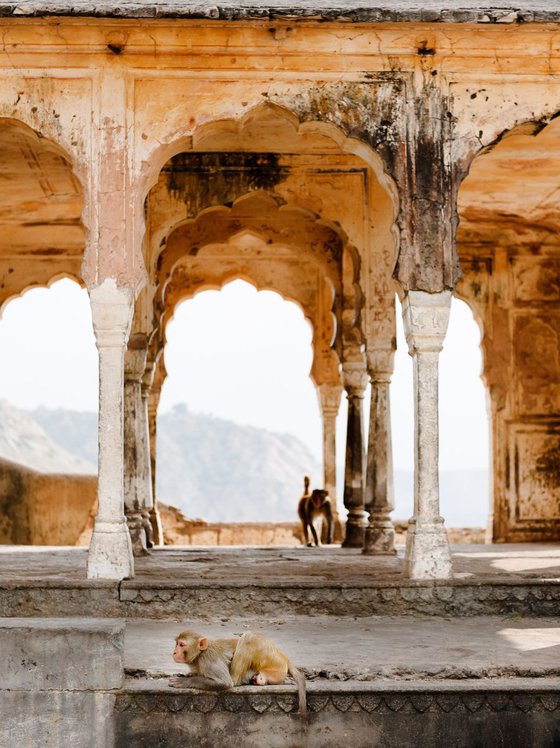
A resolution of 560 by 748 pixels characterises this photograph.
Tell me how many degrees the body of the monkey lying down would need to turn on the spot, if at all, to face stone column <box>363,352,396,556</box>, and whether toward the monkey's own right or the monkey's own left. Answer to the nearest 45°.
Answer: approximately 90° to the monkey's own right

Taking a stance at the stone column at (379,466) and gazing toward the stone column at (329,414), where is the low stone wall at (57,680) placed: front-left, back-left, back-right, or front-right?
back-left

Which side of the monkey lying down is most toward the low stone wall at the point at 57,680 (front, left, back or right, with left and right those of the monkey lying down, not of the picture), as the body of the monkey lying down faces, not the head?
front

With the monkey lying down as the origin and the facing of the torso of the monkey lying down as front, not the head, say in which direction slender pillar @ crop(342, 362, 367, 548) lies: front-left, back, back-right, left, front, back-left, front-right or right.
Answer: right

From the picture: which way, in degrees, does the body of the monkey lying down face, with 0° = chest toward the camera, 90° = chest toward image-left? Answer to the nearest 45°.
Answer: approximately 90°

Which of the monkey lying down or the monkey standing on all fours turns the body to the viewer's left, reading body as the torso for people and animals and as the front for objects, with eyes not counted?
the monkey lying down

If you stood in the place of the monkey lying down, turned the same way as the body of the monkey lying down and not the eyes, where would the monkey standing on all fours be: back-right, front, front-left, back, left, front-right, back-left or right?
right

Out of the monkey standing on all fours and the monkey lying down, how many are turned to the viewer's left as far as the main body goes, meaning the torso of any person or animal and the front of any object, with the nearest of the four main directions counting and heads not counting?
1
